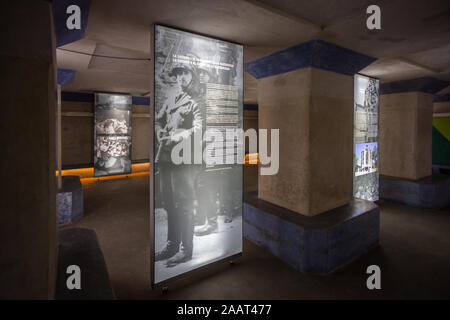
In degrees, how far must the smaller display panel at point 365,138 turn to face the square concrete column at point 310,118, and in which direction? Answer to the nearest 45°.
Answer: approximately 45° to its right

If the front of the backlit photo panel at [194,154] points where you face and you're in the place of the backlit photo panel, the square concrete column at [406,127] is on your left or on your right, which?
on your left

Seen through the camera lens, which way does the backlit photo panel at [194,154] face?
facing the viewer and to the right of the viewer

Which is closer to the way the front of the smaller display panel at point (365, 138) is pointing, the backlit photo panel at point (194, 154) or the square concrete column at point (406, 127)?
the backlit photo panel

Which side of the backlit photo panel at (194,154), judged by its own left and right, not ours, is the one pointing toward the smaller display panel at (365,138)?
left
